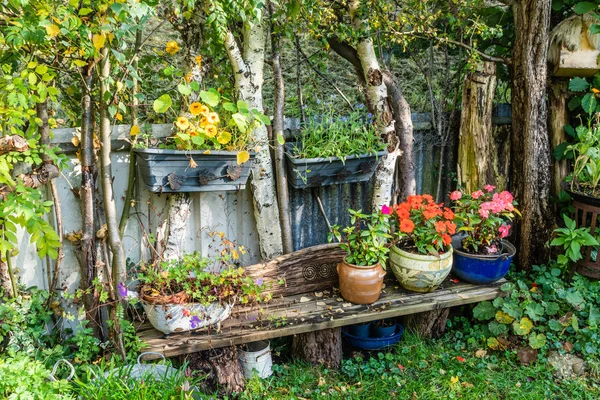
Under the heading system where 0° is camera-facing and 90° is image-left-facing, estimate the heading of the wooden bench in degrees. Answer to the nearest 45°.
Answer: approximately 315°
